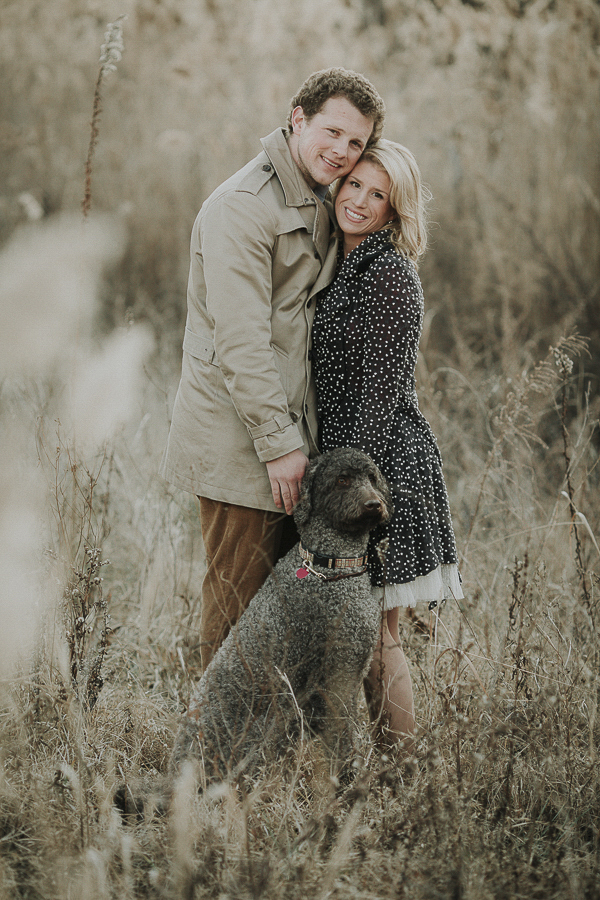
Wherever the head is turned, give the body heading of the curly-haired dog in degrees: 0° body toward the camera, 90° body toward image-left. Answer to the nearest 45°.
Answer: approximately 315°
